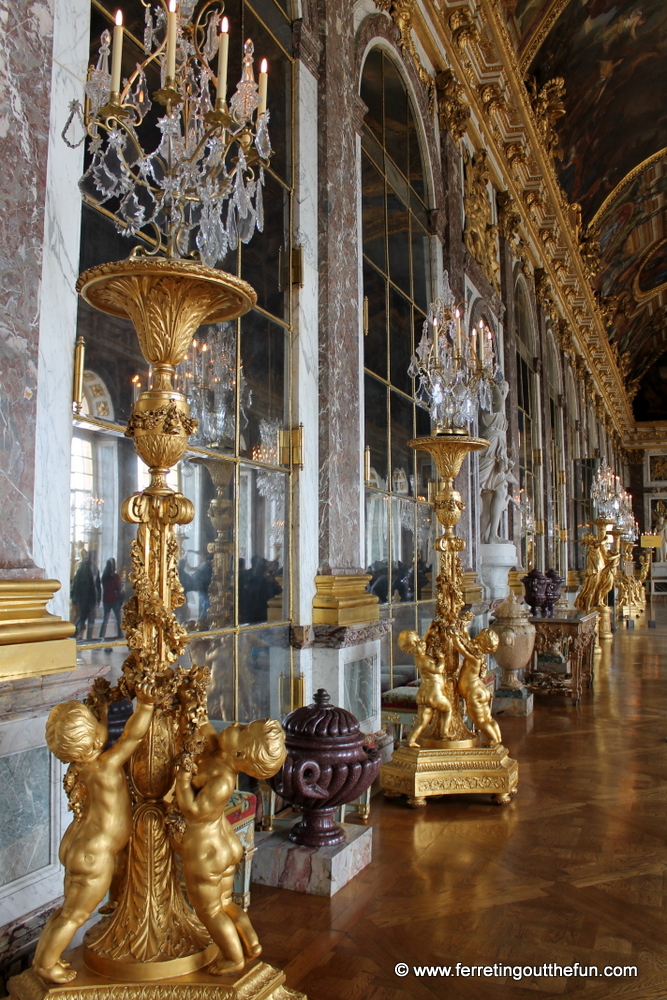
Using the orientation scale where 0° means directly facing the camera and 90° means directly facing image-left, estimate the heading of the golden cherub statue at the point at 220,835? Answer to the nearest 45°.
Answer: approximately 135°

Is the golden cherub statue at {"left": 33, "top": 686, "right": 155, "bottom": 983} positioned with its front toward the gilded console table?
yes

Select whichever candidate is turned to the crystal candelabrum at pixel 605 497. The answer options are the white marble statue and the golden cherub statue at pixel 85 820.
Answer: the golden cherub statue

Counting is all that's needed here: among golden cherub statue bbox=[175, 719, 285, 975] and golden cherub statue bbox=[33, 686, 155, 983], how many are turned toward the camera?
0

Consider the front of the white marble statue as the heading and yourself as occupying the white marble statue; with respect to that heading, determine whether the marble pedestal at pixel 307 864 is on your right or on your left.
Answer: on your right

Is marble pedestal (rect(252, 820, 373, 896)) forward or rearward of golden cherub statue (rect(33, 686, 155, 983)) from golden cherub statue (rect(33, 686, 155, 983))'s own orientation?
forward

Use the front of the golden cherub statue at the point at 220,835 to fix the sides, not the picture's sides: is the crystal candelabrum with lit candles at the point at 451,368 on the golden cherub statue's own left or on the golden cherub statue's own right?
on the golden cherub statue's own right

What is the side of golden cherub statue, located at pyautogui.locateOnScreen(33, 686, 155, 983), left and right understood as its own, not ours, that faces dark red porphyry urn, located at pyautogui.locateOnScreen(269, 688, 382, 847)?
front

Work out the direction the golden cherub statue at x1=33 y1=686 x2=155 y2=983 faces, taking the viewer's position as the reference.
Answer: facing away from the viewer and to the right of the viewer

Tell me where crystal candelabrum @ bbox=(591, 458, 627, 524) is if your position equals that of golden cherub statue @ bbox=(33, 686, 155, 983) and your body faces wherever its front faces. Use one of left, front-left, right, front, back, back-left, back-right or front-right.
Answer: front

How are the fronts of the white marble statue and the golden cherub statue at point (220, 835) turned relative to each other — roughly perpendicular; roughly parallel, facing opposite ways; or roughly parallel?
roughly parallel, facing opposite ways

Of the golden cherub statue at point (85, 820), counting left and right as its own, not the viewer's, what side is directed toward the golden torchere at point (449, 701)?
front

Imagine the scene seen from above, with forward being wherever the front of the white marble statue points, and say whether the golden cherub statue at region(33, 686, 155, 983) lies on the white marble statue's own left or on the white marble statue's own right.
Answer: on the white marble statue's own right

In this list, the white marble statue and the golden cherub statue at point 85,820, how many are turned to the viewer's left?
0

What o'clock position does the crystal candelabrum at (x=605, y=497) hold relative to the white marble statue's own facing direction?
The crystal candelabrum is roughly at 8 o'clock from the white marble statue.
